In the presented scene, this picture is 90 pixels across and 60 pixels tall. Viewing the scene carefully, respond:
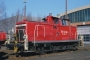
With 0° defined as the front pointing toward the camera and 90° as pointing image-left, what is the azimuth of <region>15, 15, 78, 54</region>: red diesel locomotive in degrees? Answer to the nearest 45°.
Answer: approximately 45°

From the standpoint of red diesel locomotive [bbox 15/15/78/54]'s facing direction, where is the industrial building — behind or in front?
behind

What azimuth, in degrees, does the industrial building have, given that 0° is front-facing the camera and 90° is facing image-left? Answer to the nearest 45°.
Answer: approximately 45°
